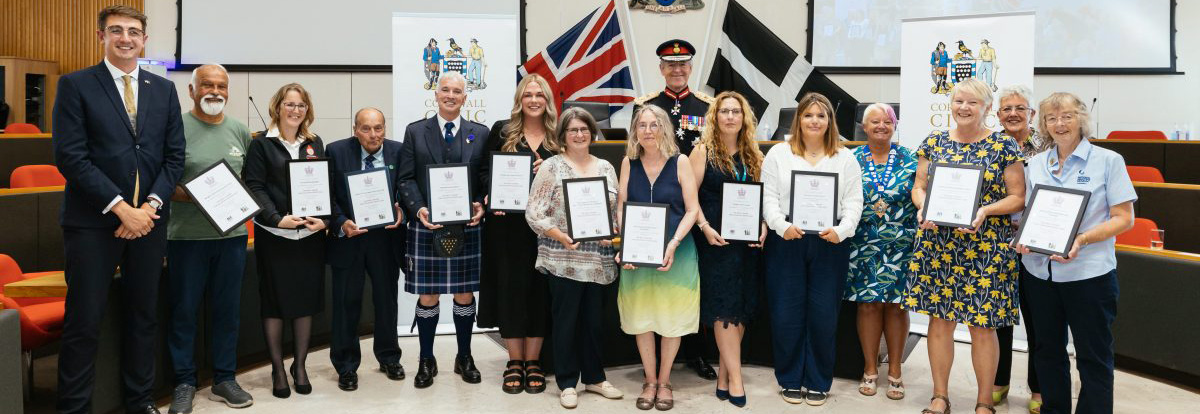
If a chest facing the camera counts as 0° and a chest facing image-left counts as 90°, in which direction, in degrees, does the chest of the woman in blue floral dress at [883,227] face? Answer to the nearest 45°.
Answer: approximately 0°

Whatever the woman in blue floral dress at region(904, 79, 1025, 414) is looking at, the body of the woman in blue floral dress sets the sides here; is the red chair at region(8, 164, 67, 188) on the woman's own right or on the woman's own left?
on the woman's own right

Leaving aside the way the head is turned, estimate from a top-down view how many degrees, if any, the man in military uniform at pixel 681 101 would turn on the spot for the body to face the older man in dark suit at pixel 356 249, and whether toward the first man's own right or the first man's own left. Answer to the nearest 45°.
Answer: approximately 90° to the first man's own right

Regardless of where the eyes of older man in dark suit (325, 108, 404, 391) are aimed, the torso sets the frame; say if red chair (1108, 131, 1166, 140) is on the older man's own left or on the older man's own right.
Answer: on the older man's own left

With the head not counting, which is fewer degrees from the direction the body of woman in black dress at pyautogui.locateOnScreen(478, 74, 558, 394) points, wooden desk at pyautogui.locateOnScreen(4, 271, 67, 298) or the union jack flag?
the wooden desk

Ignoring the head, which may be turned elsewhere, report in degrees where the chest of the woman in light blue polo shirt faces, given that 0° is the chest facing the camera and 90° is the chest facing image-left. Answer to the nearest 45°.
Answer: approximately 45°

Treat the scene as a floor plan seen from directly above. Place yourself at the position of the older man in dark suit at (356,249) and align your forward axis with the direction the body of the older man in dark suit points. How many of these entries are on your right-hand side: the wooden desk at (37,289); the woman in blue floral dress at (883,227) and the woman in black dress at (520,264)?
1

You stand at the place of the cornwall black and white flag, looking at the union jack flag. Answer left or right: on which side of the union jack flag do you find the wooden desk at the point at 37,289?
left
